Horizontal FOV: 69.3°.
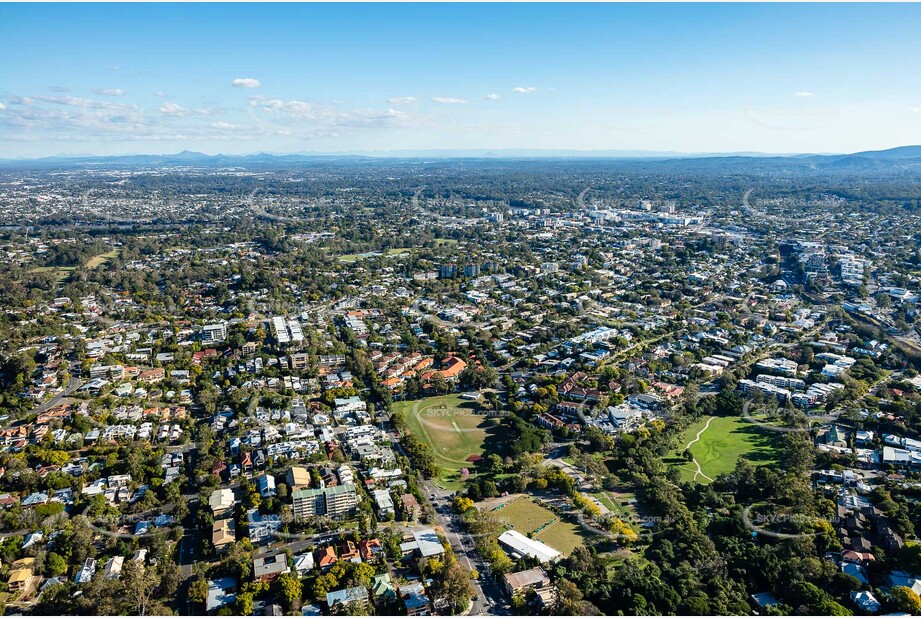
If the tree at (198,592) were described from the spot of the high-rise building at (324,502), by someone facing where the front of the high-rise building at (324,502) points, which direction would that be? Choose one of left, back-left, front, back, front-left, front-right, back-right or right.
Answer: front-right

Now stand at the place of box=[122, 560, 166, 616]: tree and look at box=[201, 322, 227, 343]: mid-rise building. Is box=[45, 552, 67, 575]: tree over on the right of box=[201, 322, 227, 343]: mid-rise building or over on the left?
left

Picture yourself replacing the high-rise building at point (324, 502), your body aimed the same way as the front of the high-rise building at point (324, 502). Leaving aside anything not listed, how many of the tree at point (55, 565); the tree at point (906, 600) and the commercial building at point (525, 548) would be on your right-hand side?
1

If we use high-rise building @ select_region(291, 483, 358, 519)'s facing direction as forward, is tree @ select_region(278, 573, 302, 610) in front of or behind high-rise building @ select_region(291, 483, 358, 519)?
in front

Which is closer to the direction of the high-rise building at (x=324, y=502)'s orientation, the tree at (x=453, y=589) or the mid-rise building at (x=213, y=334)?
the tree

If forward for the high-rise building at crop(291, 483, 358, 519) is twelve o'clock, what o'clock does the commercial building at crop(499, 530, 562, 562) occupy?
The commercial building is roughly at 10 o'clock from the high-rise building.

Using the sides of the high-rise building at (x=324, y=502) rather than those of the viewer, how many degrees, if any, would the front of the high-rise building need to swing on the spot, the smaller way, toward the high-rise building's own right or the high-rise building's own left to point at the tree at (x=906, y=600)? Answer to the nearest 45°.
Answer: approximately 45° to the high-rise building's own left

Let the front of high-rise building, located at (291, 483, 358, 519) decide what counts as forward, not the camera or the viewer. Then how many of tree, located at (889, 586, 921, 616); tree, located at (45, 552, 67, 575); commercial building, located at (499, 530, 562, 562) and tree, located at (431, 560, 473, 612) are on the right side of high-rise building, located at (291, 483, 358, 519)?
1

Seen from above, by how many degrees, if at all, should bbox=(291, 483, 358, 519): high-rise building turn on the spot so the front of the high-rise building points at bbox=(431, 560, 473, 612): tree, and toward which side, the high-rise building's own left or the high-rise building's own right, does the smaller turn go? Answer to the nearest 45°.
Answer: approximately 45° to the high-rise building's own left

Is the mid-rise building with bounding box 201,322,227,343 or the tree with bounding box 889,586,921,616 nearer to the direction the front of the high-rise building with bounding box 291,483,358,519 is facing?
the tree

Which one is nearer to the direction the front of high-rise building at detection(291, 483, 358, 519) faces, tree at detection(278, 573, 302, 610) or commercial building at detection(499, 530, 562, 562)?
the tree

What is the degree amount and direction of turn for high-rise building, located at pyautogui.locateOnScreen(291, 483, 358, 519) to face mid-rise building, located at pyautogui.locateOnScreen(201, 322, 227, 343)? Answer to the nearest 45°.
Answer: approximately 180°

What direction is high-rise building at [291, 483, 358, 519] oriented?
toward the camera
